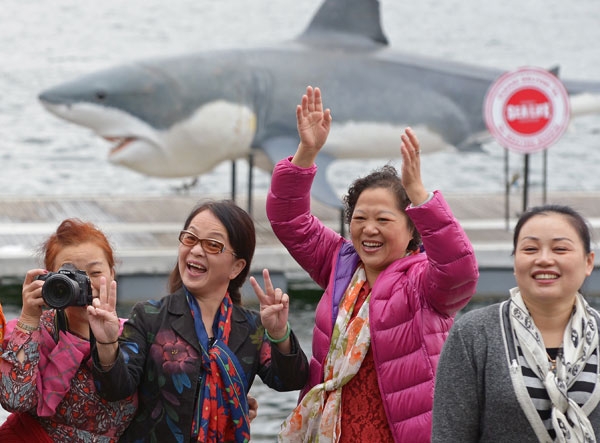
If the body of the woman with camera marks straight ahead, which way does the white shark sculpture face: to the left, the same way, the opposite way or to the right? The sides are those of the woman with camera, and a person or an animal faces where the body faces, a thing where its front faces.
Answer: to the right

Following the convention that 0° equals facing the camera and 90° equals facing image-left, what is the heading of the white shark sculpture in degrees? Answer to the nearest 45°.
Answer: approximately 90°

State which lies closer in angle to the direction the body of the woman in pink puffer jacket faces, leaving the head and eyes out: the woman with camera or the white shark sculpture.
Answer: the woman with camera

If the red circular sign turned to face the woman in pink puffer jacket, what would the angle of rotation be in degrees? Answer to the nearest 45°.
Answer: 0° — it already faces them

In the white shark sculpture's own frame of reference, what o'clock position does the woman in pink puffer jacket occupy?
The woman in pink puffer jacket is roughly at 9 o'clock from the white shark sculpture.

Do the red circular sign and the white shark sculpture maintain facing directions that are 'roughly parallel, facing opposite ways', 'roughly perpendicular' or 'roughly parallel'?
roughly perpendicular

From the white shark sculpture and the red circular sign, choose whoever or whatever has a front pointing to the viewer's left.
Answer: the white shark sculpture

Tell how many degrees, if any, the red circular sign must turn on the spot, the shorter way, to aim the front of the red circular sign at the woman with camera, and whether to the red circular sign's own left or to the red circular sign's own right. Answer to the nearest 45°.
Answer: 0° — it already faces them

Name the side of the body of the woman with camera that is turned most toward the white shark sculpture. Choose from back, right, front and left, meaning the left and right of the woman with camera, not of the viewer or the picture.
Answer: back

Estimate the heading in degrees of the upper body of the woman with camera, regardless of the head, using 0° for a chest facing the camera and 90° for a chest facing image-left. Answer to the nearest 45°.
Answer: approximately 0°

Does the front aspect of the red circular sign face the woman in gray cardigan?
yes

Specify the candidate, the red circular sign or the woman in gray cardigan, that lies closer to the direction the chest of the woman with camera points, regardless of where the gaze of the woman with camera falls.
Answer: the woman in gray cardigan

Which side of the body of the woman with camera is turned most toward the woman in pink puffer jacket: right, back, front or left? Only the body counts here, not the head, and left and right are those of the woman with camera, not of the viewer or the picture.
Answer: left

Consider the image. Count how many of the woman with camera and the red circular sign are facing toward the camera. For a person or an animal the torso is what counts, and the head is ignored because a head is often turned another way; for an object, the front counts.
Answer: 2
